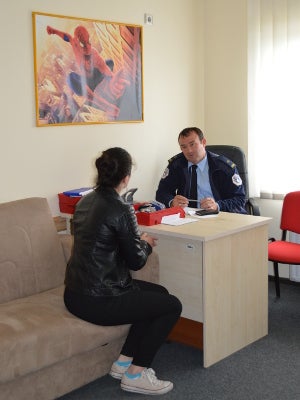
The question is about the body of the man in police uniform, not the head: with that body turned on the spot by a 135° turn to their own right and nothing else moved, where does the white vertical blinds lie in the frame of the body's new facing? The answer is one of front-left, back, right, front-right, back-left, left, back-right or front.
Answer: front-right

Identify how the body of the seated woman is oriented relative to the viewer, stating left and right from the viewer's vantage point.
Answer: facing to the right of the viewer

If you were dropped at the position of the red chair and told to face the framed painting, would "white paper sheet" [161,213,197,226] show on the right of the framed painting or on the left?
left

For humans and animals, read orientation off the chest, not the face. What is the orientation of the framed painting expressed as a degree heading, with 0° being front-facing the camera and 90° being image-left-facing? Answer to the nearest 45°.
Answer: approximately 315°

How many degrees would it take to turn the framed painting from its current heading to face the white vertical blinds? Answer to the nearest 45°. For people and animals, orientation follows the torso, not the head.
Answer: approximately 45° to its left

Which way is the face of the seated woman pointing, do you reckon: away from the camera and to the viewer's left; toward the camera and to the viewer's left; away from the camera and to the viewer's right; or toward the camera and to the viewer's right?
away from the camera and to the viewer's right

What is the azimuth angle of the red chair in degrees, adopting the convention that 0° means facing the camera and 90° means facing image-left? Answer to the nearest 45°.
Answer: approximately 45°

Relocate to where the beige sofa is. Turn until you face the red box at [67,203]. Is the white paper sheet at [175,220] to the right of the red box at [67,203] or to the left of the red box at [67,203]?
right

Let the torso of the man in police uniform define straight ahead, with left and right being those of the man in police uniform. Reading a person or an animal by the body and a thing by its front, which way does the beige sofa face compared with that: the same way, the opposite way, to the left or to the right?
to the left
